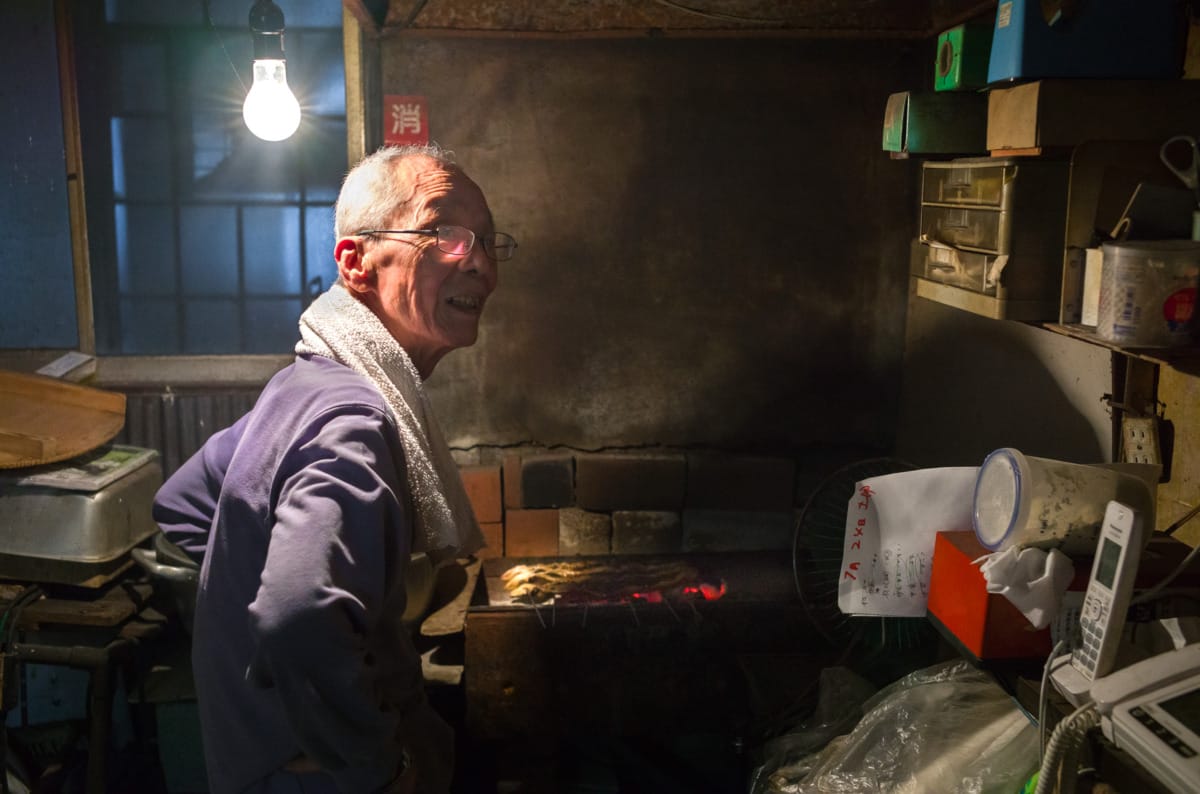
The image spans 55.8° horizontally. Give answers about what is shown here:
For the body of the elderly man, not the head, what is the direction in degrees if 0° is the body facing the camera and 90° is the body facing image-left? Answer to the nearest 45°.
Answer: approximately 270°

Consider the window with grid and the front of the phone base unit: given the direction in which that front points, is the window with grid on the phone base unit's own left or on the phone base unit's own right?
on the phone base unit's own right

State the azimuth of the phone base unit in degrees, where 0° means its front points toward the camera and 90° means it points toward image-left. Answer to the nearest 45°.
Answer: approximately 45°

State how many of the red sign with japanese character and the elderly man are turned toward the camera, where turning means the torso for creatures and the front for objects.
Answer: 1

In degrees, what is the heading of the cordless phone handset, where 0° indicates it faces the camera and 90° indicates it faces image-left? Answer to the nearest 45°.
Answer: approximately 45°
